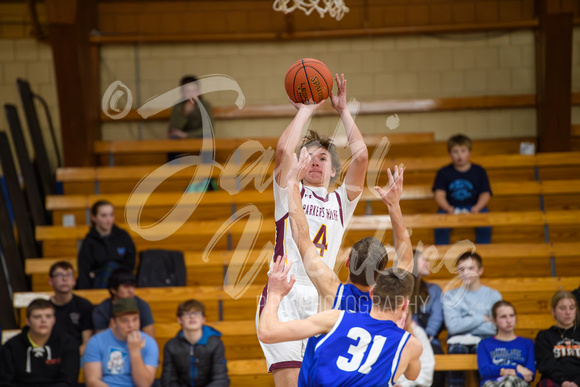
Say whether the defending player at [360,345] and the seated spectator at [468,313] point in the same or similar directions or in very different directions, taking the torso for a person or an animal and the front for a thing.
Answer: very different directions

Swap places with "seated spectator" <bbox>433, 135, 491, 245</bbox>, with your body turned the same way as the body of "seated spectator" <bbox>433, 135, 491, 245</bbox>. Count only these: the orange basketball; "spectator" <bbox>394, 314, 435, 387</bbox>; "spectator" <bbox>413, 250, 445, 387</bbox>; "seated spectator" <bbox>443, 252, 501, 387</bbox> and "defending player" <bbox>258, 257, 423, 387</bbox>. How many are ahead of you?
5

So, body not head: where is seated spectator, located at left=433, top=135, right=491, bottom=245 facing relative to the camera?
toward the camera

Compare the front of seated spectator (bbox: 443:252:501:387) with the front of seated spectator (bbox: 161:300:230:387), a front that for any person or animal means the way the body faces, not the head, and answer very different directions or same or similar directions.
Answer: same or similar directions

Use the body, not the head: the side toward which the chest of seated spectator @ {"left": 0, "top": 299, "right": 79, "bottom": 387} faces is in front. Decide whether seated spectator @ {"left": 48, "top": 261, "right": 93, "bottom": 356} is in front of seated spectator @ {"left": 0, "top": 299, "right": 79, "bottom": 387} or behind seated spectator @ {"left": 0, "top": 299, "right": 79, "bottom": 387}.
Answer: behind

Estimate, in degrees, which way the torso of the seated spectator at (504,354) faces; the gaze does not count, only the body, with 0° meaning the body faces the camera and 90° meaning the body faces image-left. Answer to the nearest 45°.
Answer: approximately 0°

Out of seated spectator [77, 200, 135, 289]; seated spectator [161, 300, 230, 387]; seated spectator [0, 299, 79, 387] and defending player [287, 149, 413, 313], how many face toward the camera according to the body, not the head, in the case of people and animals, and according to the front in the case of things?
3

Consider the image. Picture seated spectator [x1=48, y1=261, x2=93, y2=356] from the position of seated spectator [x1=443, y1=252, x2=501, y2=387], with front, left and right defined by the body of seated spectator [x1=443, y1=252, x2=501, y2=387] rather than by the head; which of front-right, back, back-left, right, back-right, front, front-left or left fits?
right

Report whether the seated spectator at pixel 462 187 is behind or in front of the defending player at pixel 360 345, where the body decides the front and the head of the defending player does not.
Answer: in front

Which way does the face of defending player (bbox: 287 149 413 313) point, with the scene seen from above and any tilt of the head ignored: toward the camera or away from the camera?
away from the camera

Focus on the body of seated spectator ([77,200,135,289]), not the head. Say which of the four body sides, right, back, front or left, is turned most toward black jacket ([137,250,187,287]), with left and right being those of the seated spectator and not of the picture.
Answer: left

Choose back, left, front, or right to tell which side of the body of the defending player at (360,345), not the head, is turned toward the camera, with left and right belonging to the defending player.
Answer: back

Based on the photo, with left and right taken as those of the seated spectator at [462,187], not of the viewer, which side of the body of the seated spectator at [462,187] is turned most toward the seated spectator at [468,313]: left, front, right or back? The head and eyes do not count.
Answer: front

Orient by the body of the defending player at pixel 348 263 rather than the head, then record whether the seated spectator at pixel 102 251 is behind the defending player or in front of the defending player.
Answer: in front
